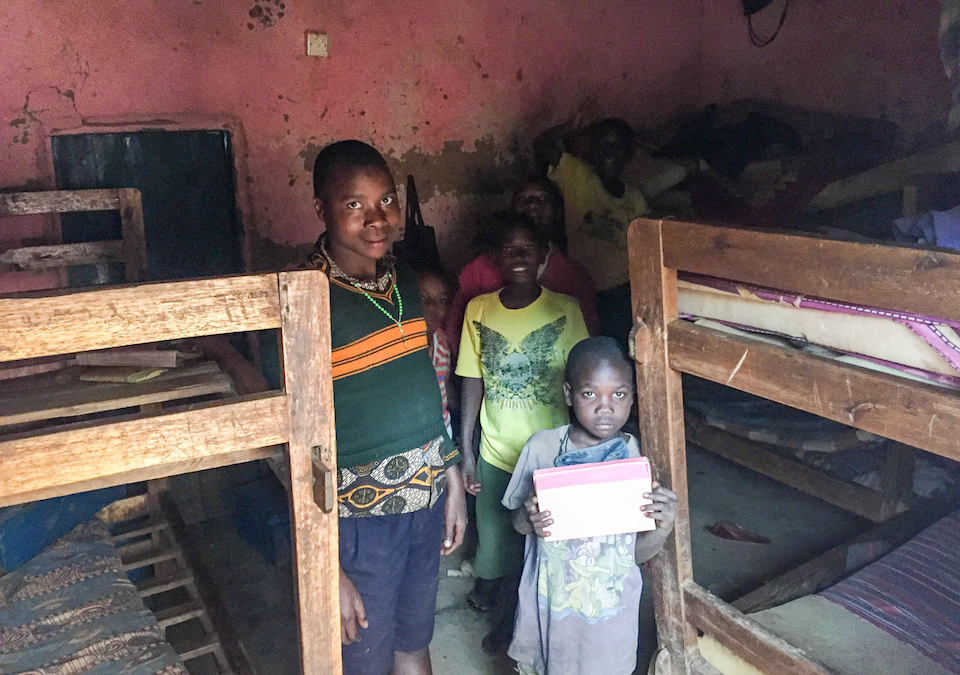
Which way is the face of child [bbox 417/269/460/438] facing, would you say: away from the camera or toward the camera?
toward the camera

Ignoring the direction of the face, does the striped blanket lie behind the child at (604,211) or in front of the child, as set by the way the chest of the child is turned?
in front

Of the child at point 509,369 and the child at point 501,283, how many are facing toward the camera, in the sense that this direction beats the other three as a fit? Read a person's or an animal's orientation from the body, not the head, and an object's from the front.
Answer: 2

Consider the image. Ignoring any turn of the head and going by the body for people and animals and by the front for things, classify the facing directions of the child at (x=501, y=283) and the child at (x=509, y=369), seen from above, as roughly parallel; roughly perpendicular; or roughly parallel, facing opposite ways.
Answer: roughly parallel

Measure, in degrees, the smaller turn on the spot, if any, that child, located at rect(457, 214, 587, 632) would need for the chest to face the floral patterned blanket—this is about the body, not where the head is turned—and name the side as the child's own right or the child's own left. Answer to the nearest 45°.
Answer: approximately 45° to the child's own right

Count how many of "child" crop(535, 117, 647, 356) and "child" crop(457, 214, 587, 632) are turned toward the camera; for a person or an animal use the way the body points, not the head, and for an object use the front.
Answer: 2

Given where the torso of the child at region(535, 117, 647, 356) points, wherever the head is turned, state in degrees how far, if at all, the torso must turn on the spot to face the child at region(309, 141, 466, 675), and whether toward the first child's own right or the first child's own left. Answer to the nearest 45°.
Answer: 0° — they already face them

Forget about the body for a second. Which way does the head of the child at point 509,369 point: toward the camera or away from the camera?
toward the camera

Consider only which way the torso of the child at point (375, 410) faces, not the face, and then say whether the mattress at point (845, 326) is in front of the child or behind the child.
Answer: in front

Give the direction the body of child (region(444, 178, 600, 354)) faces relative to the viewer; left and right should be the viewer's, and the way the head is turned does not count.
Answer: facing the viewer

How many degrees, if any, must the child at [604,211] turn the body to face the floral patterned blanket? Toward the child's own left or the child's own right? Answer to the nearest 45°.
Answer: approximately 45° to the child's own right

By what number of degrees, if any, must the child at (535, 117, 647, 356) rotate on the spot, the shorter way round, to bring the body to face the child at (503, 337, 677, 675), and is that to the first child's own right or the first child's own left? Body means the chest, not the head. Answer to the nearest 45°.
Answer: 0° — they already face them

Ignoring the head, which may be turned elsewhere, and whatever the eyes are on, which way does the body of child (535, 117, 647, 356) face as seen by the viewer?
toward the camera
